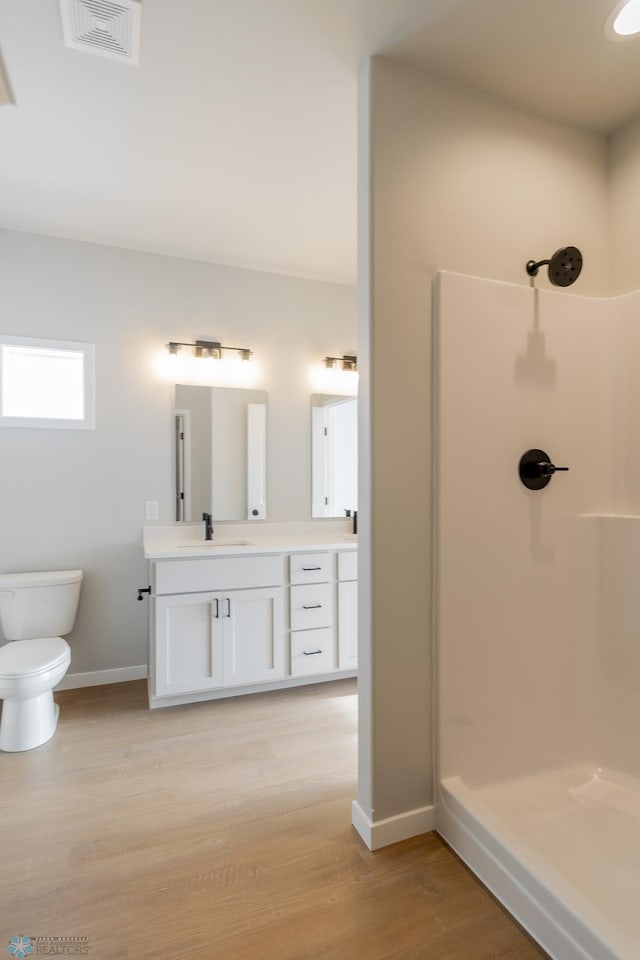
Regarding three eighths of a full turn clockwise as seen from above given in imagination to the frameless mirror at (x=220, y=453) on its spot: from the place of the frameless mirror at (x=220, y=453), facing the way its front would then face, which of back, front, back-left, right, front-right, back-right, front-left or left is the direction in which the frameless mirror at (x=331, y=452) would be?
back-right

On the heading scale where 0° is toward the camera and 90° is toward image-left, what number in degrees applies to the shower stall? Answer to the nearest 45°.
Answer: approximately 45°

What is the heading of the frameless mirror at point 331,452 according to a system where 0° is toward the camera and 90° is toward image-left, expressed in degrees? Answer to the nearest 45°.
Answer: approximately 315°

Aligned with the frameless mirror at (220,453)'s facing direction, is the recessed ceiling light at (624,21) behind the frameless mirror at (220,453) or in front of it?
in front

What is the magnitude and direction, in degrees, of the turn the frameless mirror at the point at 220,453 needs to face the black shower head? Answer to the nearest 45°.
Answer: approximately 45° to its left

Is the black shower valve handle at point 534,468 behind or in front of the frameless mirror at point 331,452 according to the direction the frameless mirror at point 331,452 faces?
in front

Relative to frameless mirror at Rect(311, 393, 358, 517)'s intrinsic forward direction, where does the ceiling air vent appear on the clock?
The ceiling air vent is roughly at 2 o'clock from the frameless mirror.
